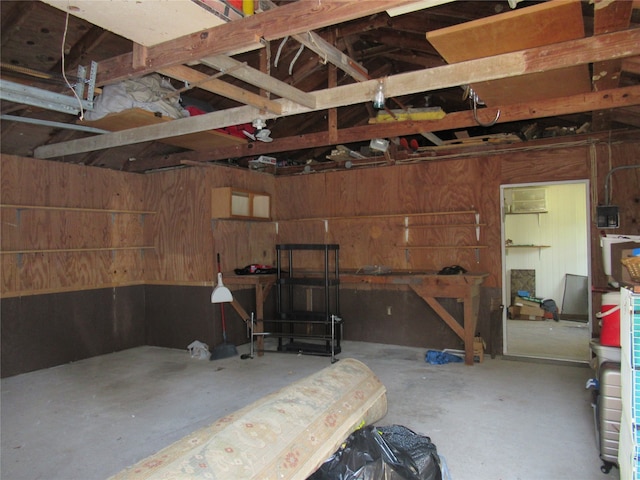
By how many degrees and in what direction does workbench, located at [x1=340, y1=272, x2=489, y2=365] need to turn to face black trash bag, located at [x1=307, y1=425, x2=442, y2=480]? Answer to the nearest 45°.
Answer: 0° — it already faces it

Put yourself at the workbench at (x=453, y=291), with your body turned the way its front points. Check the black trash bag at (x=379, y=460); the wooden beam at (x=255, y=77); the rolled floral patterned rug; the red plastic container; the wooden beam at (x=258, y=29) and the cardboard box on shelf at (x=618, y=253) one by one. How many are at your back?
0

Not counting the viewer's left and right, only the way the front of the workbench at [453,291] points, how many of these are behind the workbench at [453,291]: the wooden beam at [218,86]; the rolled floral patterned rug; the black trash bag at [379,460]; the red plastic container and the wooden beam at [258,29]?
0

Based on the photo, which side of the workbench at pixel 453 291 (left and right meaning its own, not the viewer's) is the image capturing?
front

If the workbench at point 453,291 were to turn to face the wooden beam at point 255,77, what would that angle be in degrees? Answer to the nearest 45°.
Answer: approximately 45° to its right

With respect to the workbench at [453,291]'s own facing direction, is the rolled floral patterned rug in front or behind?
in front

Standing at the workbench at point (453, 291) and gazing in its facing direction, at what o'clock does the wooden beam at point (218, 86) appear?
The wooden beam is roughly at 1 o'clock from the workbench.

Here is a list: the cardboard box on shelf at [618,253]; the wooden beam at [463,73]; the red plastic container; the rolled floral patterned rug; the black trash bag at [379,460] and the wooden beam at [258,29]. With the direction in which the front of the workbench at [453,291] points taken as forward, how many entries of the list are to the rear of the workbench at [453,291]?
0

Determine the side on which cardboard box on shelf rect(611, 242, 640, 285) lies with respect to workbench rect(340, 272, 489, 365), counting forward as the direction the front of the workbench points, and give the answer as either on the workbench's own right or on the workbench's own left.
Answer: on the workbench's own left

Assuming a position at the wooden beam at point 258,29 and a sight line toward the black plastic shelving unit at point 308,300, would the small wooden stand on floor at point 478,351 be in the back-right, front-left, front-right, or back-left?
front-right

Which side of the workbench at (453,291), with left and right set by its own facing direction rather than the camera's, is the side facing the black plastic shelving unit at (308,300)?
right

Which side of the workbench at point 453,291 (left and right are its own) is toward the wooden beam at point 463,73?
front

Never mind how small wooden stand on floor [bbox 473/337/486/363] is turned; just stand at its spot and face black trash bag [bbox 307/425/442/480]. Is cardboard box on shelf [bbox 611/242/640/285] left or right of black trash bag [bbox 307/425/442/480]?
left

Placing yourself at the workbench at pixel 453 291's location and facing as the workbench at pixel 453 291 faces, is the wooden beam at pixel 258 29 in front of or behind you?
in front

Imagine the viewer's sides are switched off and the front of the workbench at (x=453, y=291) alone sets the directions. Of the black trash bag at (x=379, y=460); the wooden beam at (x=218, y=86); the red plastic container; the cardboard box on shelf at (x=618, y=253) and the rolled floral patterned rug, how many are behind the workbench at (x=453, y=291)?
0
